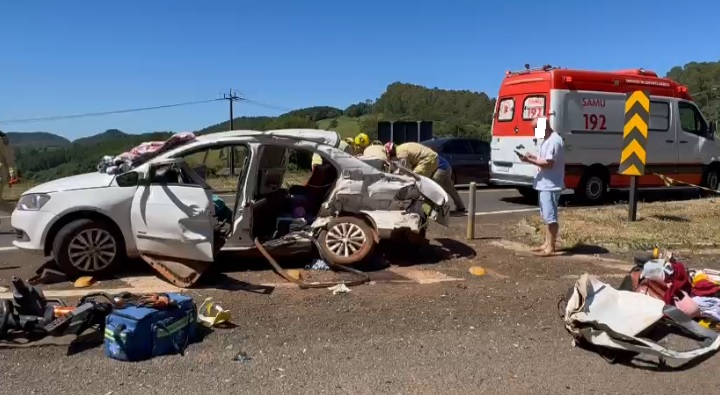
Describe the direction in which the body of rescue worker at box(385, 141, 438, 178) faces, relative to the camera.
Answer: to the viewer's left

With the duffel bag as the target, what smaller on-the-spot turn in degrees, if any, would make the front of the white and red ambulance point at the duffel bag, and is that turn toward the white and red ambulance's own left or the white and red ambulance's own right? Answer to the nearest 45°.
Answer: approximately 135° to the white and red ambulance's own right

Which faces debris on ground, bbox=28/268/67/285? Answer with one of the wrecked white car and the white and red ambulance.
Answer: the wrecked white car

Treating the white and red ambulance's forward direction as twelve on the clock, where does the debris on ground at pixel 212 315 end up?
The debris on ground is roughly at 5 o'clock from the white and red ambulance.

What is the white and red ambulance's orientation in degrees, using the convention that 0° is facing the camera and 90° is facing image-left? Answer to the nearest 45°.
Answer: approximately 225°

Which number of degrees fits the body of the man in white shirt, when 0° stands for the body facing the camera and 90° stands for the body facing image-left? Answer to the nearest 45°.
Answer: approximately 90°

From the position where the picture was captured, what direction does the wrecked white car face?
facing to the left of the viewer

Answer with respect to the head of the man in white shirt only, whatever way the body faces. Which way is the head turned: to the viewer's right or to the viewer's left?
to the viewer's left

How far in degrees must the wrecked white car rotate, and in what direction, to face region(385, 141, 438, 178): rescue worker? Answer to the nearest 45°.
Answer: approximately 135° to its right

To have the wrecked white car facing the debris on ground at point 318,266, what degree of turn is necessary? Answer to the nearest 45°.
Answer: approximately 180°

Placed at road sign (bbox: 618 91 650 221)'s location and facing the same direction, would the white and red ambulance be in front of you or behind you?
behind

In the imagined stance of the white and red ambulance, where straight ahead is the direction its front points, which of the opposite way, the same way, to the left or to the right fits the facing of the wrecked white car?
the opposite way

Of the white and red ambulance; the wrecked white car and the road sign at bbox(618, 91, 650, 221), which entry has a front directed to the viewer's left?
the wrecked white car

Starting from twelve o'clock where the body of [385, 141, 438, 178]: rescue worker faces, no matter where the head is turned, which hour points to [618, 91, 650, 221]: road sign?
The road sign is roughly at 6 o'clock from the rescue worker.
